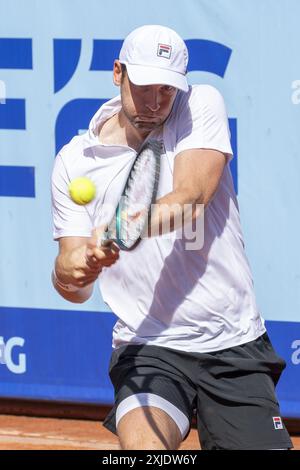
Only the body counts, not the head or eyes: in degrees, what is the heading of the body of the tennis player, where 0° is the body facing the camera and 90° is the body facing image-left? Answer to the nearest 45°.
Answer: approximately 0°
